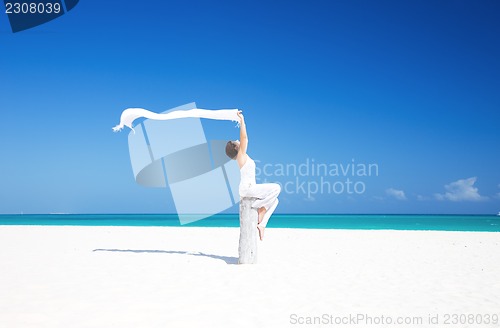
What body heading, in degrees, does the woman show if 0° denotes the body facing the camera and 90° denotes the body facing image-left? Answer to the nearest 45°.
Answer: approximately 270°
